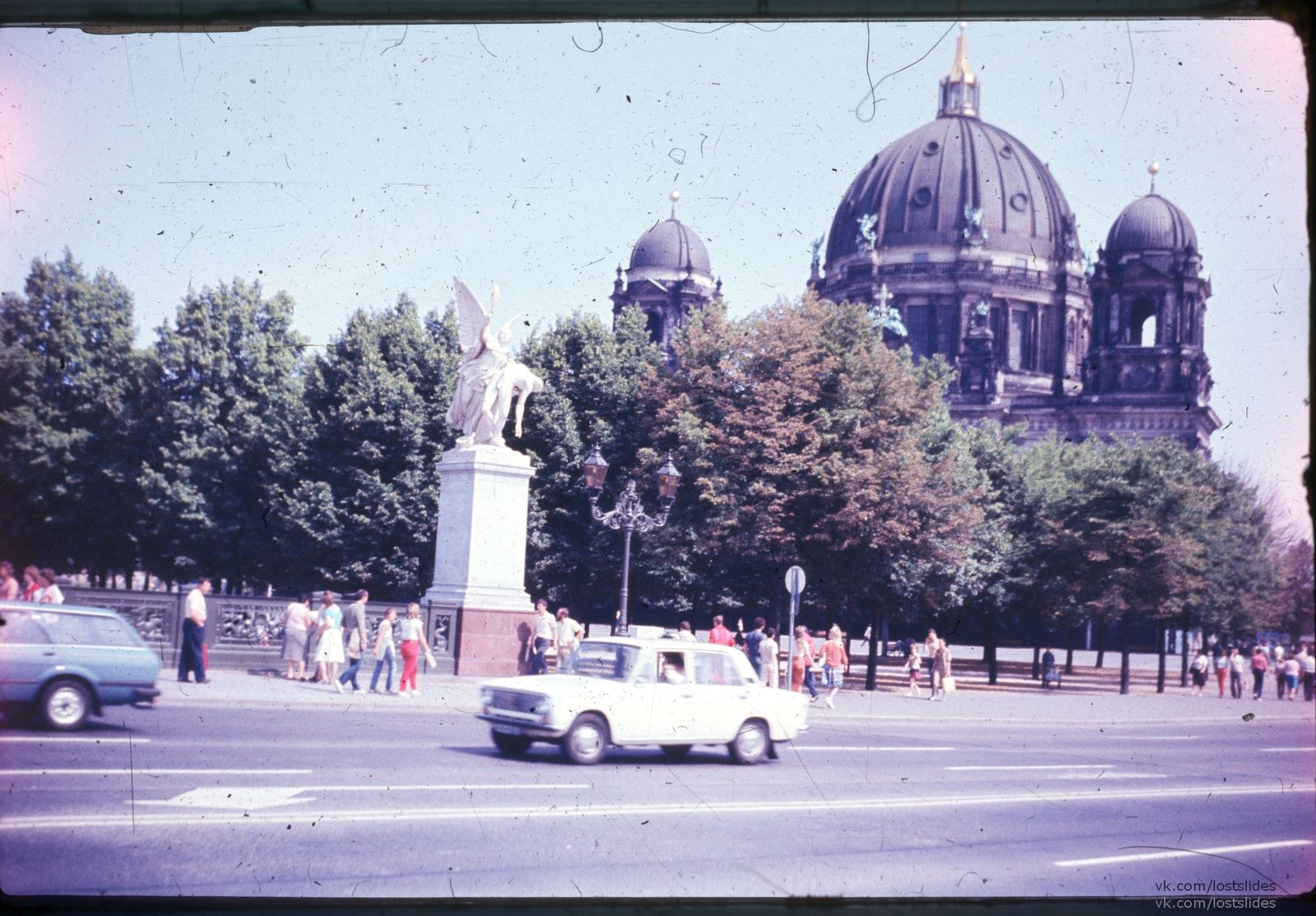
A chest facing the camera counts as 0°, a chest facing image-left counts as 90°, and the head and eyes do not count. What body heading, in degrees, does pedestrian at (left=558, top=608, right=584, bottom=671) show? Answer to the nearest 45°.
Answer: approximately 45°

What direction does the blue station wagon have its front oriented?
to the viewer's left

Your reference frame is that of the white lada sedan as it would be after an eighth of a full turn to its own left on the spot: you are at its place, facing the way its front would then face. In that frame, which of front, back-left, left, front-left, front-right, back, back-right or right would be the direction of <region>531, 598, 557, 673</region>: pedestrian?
back

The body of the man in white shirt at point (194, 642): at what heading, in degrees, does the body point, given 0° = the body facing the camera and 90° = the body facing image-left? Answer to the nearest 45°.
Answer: approximately 270°

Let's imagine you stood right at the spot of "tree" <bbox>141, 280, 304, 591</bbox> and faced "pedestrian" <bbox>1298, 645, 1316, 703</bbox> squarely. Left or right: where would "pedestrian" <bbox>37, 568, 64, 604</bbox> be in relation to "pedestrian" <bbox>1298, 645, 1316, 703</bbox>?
right

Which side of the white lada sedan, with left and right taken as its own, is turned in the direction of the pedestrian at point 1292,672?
back
